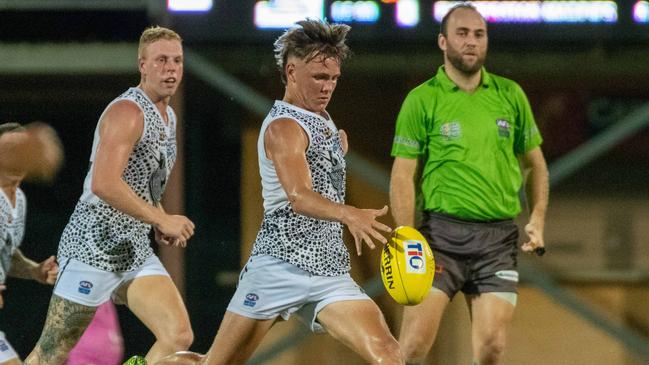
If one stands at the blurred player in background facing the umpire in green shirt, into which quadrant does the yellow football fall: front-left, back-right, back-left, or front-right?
front-right

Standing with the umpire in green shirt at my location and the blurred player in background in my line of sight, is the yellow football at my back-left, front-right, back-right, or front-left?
front-left

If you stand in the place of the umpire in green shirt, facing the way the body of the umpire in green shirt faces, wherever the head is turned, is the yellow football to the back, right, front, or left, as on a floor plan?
front

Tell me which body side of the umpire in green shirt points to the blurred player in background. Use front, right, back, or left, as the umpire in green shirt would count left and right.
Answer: right

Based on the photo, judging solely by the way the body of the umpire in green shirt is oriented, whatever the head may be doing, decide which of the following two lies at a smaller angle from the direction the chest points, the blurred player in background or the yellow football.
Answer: the yellow football

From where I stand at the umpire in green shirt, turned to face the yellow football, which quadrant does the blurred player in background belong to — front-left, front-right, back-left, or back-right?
front-right

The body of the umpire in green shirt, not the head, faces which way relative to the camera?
toward the camera
